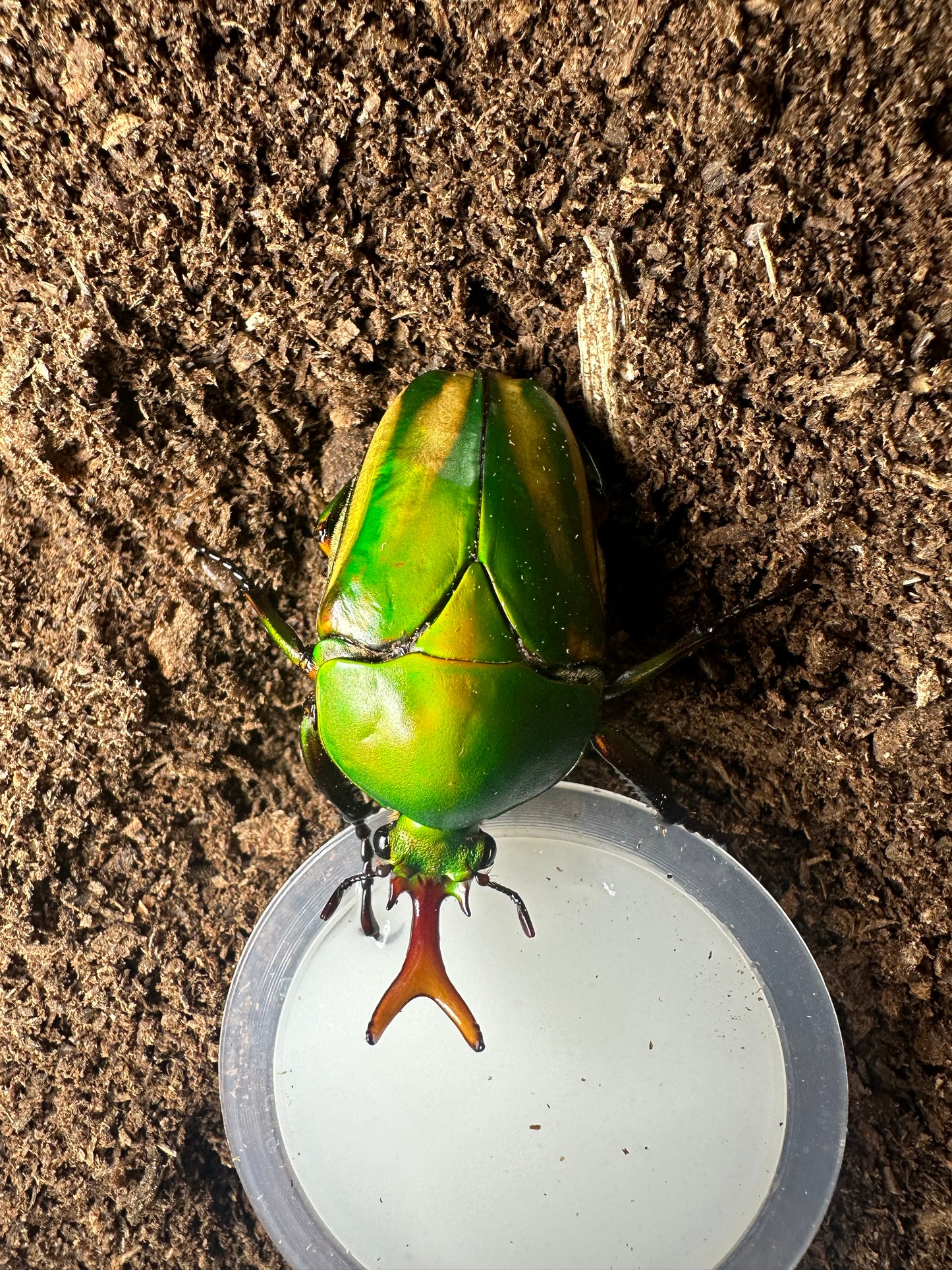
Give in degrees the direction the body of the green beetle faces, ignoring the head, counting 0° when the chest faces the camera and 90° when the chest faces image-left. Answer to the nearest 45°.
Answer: approximately 0°
